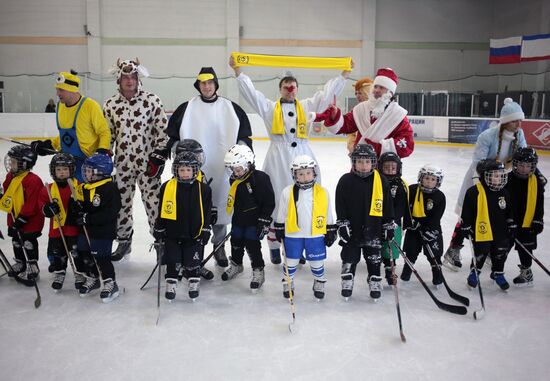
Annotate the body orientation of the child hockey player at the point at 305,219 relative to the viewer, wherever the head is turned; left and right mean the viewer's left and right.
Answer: facing the viewer

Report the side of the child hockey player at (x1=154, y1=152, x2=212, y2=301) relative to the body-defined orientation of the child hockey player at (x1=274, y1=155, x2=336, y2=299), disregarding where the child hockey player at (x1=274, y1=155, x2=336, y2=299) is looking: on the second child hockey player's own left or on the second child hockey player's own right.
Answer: on the second child hockey player's own right

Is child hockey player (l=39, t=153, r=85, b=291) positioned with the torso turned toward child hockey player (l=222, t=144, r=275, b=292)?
no

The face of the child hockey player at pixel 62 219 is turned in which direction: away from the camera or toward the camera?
toward the camera

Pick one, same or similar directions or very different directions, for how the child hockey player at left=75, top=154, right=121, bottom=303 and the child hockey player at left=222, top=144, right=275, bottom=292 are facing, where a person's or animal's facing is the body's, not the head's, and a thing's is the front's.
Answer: same or similar directions

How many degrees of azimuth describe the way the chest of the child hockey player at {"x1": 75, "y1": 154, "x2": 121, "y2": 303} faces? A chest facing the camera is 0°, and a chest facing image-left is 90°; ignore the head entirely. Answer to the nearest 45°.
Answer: approximately 45°

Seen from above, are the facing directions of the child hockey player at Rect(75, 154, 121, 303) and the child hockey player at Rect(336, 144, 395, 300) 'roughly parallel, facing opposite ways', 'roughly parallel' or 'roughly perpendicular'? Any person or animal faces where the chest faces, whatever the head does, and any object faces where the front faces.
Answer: roughly parallel

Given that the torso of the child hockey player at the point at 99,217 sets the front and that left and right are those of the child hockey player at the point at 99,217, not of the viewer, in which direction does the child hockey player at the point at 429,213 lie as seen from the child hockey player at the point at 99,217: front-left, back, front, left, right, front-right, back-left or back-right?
back-left

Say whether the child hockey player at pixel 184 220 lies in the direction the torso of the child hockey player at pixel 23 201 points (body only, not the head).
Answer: no

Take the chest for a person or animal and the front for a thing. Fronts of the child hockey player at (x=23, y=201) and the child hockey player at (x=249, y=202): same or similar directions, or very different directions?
same or similar directions

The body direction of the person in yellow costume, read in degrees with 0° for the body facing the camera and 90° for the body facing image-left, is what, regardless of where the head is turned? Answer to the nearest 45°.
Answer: approximately 45°

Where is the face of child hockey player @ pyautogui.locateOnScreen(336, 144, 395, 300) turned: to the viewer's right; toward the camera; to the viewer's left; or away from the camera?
toward the camera

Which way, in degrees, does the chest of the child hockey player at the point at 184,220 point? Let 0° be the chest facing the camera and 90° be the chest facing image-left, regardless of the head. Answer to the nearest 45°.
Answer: approximately 0°

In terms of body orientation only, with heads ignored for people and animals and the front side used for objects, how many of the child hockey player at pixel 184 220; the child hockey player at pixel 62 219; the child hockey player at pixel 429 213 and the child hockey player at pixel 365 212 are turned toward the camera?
4

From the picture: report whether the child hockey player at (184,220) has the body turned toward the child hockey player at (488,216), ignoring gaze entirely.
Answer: no

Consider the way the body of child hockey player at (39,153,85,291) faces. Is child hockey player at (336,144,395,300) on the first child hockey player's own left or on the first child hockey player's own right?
on the first child hockey player's own left

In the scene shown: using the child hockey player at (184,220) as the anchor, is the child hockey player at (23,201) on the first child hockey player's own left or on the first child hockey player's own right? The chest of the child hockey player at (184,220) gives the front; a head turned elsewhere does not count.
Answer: on the first child hockey player's own right

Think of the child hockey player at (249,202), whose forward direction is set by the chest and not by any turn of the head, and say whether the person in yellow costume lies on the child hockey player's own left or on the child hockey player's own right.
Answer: on the child hockey player's own right

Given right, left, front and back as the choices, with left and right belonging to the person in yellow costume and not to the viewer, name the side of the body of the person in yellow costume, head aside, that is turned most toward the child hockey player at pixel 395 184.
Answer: left

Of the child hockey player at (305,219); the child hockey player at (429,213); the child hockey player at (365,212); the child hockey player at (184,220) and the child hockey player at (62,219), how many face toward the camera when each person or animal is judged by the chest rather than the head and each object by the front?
5
